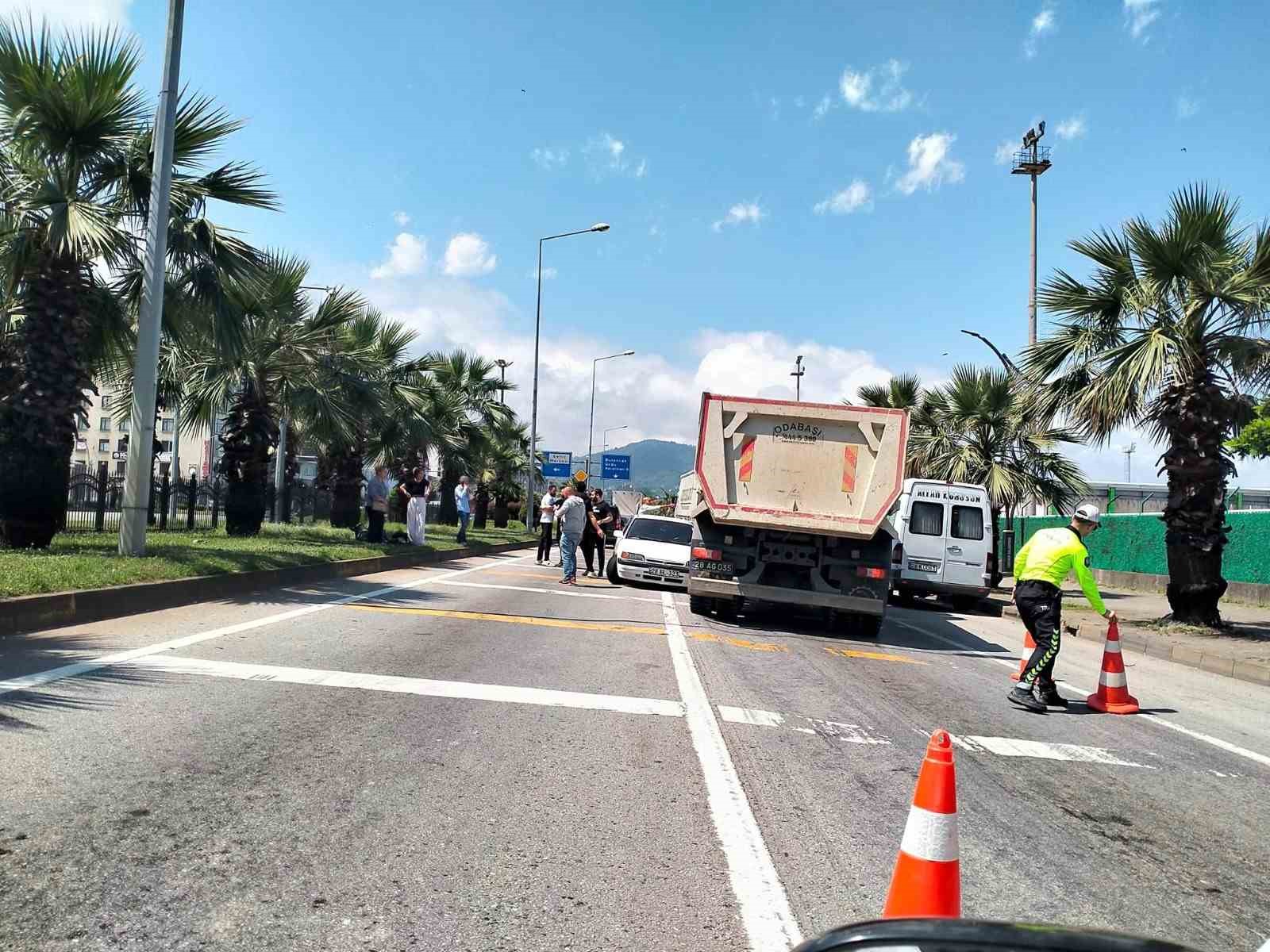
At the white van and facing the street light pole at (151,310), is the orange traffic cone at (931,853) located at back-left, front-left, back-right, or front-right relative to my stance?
front-left

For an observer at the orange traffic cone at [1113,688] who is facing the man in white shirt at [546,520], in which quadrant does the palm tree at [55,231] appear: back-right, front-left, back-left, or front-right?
front-left

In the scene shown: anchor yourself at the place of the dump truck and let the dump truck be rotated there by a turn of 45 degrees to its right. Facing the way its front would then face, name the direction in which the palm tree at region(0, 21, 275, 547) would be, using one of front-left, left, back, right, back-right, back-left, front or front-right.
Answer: back-left

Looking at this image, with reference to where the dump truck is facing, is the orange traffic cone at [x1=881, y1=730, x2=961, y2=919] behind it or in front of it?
behind

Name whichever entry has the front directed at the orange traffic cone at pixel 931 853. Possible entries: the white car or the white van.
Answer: the white car

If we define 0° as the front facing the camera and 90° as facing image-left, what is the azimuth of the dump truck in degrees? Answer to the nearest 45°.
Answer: approximately 180°

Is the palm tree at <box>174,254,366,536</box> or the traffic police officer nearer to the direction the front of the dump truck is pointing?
the palm tree

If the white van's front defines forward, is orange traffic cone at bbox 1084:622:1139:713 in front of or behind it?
behind

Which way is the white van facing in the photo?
away from the camera

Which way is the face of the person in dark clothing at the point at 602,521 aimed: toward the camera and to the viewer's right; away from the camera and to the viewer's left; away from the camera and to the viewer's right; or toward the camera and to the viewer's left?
toward the camera and to the viewer's left

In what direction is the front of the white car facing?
toward the camera

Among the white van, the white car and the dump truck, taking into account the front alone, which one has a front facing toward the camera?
the white car

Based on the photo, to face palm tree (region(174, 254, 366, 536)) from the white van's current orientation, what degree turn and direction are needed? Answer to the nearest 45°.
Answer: approximately 90° to its left

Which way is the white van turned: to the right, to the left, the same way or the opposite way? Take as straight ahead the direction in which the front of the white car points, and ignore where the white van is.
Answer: the opposite way

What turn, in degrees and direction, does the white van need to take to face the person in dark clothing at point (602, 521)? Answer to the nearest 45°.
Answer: approximately 90° to its left
